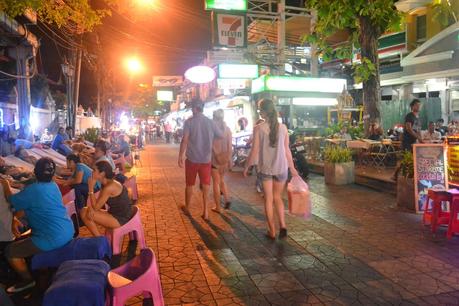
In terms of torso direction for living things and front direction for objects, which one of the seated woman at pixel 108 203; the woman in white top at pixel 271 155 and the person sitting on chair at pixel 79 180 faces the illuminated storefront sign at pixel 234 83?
the woman in white top

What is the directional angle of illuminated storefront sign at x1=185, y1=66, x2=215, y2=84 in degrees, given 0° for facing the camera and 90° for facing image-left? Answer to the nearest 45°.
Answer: approximately 0°

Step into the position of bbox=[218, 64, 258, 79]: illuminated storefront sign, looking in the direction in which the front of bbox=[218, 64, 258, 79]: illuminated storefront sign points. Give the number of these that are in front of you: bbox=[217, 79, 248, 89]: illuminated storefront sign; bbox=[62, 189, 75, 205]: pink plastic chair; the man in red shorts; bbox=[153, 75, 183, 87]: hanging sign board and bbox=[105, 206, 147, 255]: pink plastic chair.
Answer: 3

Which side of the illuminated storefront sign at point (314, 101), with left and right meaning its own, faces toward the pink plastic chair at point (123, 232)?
front

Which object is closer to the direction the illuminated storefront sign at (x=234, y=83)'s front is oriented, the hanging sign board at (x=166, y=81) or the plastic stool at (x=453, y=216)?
the plastic stool

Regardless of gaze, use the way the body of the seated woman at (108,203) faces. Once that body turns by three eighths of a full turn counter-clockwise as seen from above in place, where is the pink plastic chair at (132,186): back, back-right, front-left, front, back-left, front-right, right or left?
back-left

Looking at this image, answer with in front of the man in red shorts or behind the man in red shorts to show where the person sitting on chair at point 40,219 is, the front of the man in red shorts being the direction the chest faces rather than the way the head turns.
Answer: behind

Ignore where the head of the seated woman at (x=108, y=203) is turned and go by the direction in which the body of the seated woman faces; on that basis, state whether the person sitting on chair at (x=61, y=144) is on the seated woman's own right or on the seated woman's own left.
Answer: on the seated woman's own right
